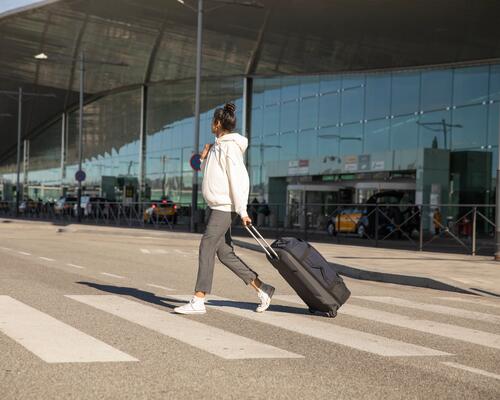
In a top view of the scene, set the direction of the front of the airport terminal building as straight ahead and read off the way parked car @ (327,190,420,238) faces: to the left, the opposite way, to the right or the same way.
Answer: to the right

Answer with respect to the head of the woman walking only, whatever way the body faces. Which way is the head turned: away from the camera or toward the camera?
away from the camera

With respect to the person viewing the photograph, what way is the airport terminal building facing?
facing the viewer and to the left of the viewer

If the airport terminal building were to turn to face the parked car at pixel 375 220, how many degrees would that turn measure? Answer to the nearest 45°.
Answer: approximately 45° to its left

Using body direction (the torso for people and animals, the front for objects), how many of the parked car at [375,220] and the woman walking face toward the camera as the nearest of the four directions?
0

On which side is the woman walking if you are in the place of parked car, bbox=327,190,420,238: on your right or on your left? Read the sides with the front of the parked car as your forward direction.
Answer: on your left

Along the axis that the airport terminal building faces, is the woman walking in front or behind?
in front

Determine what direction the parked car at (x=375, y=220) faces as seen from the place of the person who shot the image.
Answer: facing away from the viewer and to the left of the viewer

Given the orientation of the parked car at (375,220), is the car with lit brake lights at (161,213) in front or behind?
in front
